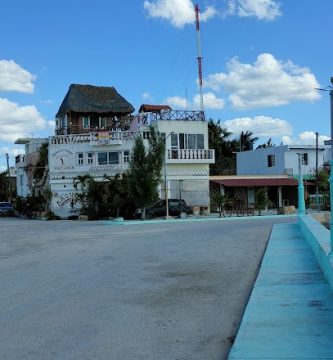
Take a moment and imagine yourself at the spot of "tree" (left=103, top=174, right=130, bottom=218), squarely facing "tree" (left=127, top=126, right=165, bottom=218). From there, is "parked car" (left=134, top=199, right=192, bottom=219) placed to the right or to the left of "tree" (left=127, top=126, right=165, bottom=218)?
left

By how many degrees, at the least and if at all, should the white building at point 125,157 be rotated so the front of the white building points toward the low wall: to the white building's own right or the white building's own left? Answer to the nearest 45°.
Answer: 0° — it already faces it

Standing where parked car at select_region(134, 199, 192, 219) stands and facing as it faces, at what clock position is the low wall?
The low wall is roughly at 9 o'clock from the parked car.

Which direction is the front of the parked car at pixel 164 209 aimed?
to the viewer's left

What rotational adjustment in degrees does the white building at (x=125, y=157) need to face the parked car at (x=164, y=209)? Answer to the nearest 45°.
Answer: approximately 45° to its left

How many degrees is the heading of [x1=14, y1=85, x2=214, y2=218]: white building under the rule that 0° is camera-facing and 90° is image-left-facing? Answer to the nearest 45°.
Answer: approximately 0°

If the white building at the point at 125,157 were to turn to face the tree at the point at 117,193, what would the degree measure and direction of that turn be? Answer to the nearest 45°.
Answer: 0° — it already faces it

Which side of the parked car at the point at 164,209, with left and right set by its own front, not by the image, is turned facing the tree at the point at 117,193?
front

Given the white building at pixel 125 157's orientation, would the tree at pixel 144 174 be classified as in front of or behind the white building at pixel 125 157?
in front

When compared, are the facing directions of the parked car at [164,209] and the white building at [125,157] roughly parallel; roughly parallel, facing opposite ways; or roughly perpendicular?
roughly perpendicular
